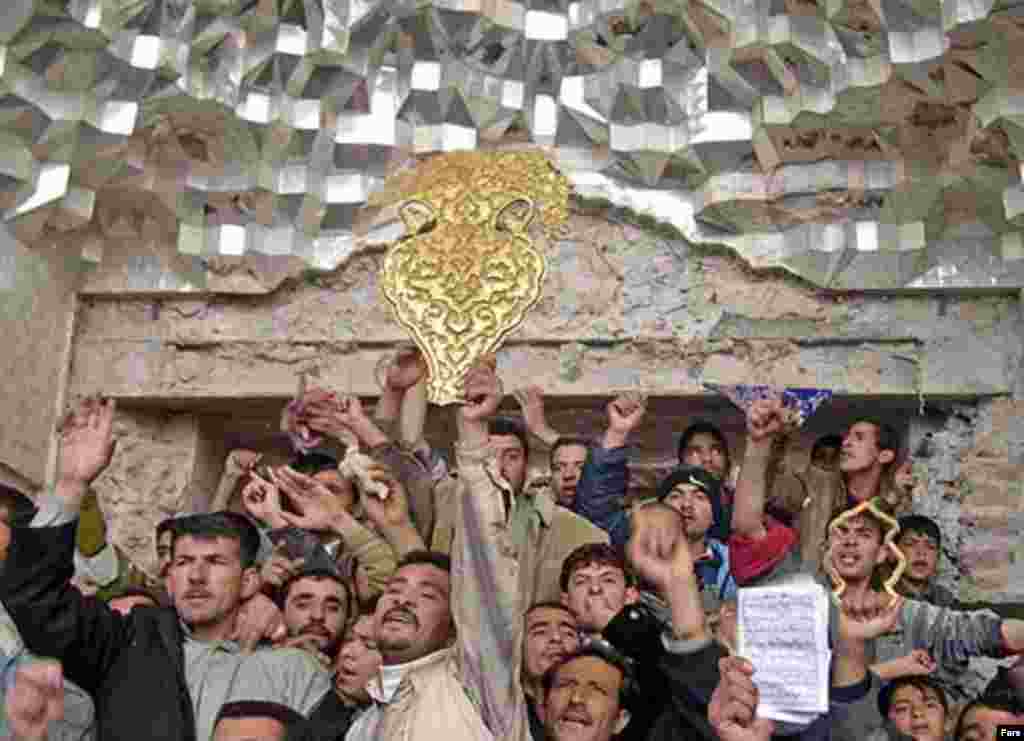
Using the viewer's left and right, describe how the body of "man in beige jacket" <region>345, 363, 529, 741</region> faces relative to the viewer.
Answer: facing the viewer and to the left of the viewer

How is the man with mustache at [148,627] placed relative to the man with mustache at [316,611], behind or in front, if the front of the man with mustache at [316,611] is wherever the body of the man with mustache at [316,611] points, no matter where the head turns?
in front

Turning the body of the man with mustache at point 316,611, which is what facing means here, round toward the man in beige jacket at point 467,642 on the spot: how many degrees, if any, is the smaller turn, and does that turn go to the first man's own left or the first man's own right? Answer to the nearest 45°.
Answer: approximately 45° to the first man's own left

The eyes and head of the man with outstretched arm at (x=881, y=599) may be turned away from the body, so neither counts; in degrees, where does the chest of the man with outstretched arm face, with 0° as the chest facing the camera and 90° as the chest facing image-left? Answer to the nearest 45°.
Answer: approximately 45°

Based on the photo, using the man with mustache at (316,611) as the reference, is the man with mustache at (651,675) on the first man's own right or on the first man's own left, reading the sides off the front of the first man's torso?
on the first man's own left

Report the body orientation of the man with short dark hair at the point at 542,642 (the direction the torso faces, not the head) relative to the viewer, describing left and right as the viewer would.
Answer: facing the viewer

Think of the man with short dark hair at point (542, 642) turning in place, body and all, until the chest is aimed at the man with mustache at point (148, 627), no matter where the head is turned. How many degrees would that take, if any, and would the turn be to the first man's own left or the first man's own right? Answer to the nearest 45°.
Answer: approximately 45° to the first man's own right

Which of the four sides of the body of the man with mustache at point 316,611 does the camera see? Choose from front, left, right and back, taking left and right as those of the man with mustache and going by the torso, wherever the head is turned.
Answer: front

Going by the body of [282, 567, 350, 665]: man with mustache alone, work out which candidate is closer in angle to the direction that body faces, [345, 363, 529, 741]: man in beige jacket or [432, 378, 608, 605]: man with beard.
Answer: the man in beige jacket

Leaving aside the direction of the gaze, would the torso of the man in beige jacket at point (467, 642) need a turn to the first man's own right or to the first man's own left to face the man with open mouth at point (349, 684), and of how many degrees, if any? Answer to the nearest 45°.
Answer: approximately 90° to the first man's own right

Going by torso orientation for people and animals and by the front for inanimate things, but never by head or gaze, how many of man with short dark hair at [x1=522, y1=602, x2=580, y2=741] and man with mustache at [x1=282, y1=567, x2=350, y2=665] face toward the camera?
2

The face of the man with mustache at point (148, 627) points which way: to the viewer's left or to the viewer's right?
to the viewer's left

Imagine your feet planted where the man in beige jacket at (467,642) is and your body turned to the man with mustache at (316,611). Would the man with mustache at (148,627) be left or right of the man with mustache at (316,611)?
left
